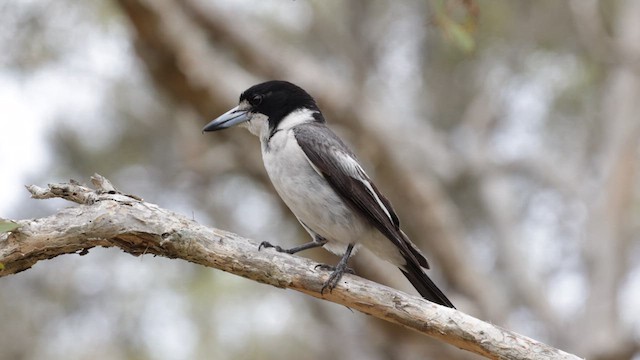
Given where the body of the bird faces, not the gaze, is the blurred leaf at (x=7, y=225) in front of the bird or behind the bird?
in front

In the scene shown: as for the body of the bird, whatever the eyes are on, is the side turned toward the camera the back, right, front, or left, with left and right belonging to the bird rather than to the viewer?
left
